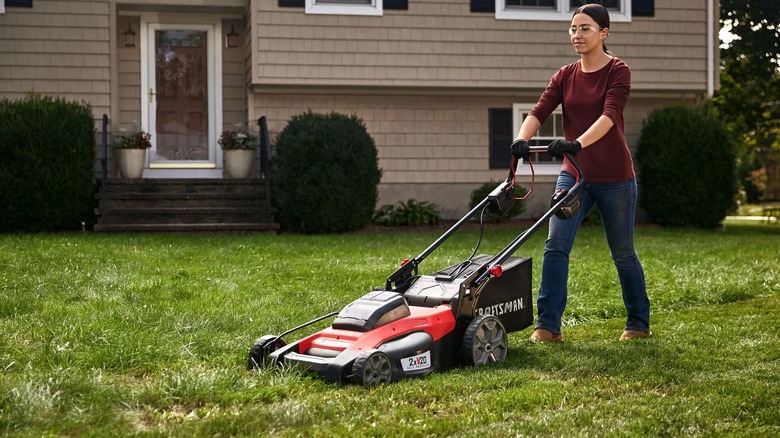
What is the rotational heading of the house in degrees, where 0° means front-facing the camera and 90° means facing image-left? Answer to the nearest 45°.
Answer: approximately 0°

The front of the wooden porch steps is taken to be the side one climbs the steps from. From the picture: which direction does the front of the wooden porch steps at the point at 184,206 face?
toward the camera

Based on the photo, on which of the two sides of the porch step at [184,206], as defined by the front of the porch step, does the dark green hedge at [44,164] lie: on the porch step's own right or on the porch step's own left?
on the porch step's own right

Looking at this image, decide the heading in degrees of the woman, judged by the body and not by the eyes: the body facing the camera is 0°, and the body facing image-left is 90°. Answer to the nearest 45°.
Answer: approximately 45°

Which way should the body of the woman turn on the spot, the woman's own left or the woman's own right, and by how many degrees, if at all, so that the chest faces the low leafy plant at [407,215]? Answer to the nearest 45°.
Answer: approximately 135° to the woman's own right

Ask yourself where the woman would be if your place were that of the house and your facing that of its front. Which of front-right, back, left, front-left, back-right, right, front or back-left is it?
front

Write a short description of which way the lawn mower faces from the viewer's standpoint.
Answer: facing the viewer and to the left of the viewer

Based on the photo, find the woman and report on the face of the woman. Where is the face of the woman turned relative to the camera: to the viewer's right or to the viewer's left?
to the viewer's left
